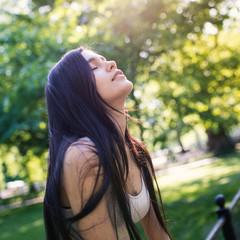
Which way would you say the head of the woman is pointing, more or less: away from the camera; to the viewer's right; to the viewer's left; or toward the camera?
to the viewer's right

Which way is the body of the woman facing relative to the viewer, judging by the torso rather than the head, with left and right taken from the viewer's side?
facing the viewer and to the right of the viewer

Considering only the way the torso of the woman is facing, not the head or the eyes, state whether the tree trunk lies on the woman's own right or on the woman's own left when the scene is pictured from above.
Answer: on the woman's own left
